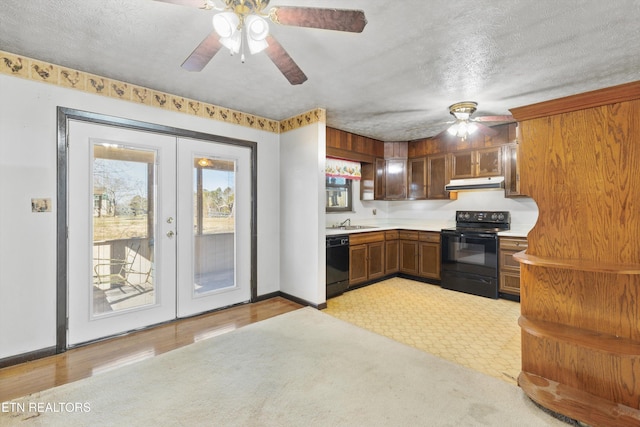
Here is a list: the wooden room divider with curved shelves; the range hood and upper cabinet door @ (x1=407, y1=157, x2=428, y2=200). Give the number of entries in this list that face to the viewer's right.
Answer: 0

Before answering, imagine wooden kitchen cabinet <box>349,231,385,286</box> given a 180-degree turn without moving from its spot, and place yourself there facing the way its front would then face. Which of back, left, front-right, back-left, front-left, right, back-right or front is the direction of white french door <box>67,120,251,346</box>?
left

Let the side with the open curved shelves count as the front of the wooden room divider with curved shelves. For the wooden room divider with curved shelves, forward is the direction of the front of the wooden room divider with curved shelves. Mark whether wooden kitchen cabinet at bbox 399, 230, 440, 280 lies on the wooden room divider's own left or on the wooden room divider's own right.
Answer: on the wooden room divider's own right

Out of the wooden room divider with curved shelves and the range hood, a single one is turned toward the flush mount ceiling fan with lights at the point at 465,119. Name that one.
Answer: the range hood

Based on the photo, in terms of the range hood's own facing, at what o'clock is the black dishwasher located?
The black dishwasher is roughly at 2 o'clock from the range hood.

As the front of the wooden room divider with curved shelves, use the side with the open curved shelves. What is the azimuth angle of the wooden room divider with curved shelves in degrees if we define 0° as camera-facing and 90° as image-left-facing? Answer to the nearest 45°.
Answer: approximately 45°

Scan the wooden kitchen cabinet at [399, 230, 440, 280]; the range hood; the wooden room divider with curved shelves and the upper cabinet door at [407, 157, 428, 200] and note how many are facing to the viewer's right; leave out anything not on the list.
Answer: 0

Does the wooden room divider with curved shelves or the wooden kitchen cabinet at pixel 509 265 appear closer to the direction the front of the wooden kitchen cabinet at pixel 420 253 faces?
the wooden room divider with curved shelves

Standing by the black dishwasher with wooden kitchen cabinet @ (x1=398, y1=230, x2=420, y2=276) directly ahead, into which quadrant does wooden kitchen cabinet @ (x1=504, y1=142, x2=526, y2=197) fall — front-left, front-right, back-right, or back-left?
front-right

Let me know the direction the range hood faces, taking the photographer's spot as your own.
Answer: facing the viewer

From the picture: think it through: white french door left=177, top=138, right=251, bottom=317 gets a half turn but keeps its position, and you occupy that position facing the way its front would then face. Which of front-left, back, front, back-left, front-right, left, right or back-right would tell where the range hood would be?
back-right

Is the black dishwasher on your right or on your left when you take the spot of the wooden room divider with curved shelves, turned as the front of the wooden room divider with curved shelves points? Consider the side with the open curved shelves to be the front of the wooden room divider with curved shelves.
on your right
